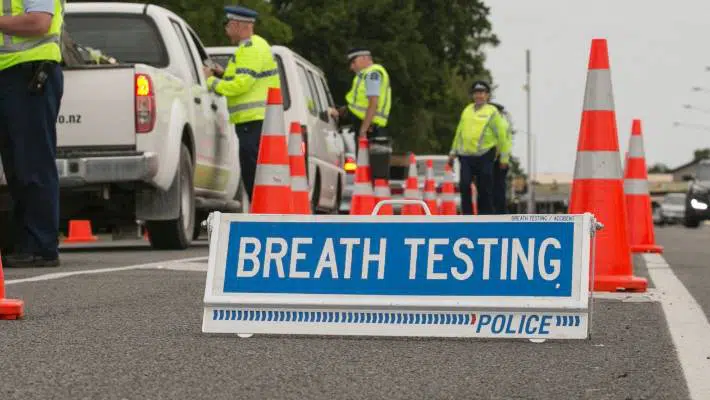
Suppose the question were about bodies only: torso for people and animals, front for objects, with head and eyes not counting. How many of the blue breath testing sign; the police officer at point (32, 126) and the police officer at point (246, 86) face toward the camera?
1

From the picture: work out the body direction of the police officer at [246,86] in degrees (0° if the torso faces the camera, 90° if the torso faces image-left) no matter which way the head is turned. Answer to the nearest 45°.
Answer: approximately 90°

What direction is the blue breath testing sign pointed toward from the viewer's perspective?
toward the camera

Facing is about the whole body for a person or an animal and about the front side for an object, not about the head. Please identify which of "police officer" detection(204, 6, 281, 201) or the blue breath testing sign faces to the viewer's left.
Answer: the police officer

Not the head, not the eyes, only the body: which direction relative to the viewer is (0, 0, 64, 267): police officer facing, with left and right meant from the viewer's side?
facing to the left of the viewer

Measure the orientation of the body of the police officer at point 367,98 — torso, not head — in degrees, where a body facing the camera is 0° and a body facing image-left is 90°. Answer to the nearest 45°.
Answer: approximately 90°

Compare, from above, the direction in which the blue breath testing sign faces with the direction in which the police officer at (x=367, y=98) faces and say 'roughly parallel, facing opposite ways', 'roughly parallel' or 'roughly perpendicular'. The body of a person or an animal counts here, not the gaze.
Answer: roughly perpendicular

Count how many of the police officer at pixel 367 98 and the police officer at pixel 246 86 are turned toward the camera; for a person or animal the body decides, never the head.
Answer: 0
